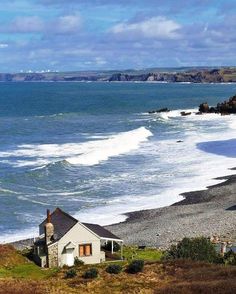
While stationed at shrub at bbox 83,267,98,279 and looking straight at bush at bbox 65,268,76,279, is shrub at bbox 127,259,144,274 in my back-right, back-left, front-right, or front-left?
back-right

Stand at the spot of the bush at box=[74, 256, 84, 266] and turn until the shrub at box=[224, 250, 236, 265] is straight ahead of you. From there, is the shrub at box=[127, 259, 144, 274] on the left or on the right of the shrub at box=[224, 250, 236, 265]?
right

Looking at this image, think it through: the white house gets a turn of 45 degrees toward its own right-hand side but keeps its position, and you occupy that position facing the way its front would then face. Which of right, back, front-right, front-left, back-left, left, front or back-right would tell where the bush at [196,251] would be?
back-left

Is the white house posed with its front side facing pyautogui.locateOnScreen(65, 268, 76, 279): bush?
yes

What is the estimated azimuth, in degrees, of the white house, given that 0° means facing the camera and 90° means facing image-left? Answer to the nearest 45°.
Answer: approximately 0°

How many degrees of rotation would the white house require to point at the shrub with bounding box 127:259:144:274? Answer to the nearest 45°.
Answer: approximately 45° to its left

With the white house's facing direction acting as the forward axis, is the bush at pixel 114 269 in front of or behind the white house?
in front

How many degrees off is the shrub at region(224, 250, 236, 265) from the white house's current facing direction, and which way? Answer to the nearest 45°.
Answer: approximately 90° to its left
